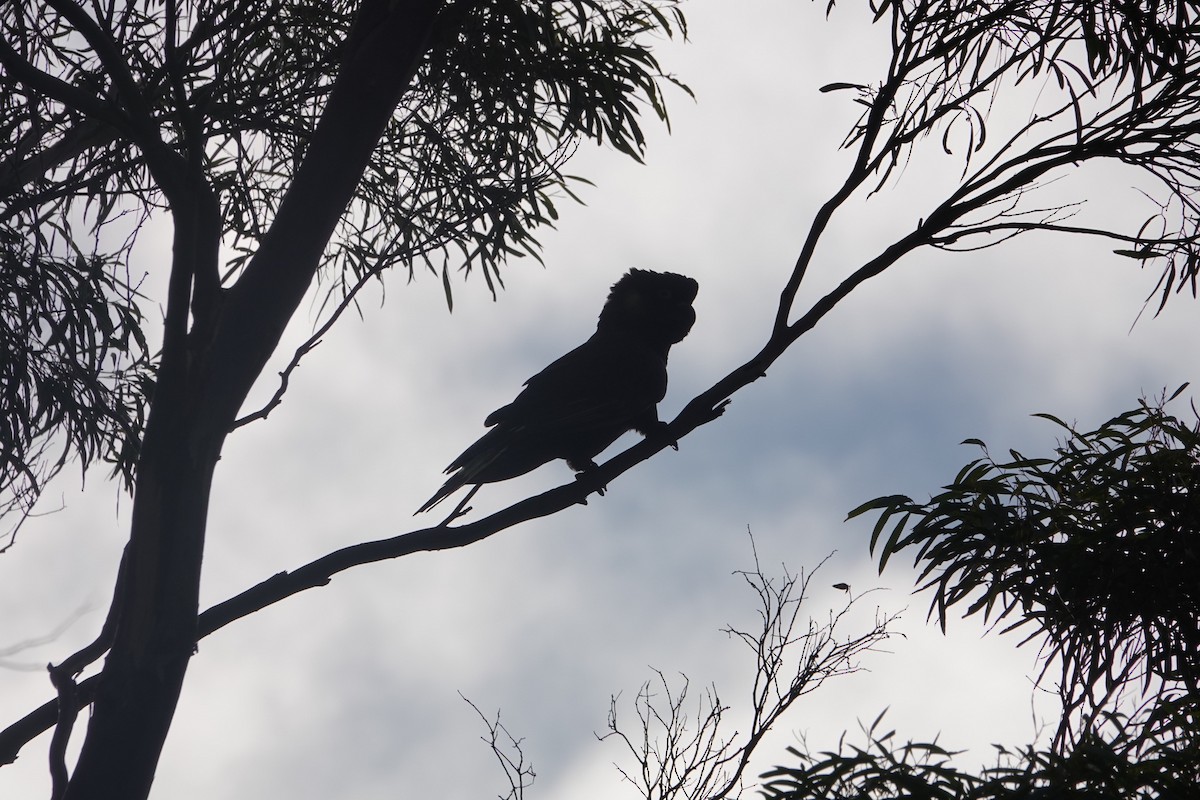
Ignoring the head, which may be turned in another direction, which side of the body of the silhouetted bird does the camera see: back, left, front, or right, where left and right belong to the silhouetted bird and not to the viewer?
right

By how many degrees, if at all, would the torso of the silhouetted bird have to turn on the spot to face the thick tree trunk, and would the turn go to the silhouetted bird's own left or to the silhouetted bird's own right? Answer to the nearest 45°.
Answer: approximately 135° to the silhouetted bird's own right
